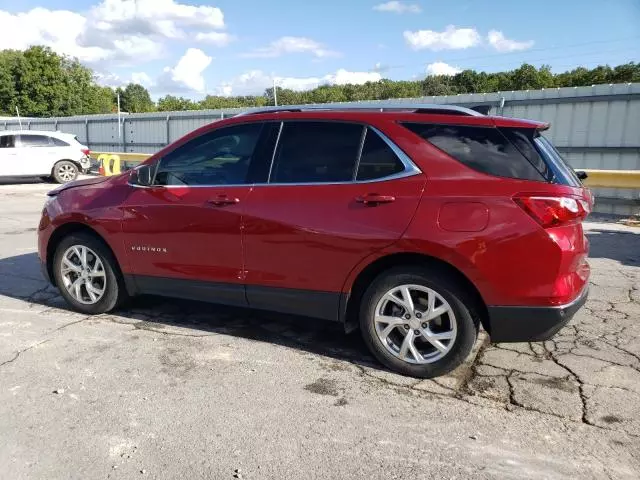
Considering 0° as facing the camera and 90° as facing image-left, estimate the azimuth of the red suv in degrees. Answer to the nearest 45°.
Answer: approximately 135°

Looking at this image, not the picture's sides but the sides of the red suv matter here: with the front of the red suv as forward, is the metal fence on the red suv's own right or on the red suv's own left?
on the red suv's own right

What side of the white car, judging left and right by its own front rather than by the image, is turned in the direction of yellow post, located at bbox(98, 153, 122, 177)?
back

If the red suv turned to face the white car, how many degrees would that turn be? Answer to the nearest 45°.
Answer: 0° — it already faces it

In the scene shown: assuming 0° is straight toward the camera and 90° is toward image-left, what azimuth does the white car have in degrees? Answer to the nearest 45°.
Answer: approximately 90°

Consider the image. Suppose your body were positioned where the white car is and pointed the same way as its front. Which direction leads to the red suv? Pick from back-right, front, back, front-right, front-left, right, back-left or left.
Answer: left

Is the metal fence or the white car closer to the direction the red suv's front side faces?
the white car
